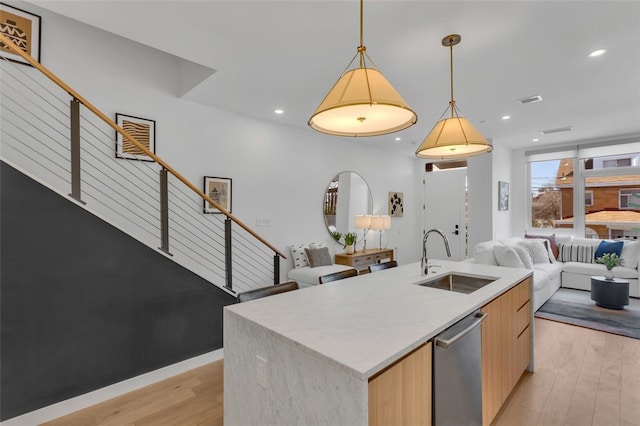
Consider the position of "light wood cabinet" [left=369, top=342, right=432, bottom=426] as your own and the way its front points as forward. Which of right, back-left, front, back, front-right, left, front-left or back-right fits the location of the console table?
back-left

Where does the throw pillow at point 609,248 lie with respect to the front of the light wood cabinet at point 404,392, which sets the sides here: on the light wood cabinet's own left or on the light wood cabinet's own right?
on the light wood cabinet's own left

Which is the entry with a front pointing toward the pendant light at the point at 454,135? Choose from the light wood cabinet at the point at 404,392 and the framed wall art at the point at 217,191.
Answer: the framed wall art

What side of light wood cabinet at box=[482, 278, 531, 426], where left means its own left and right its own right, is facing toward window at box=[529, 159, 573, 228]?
left

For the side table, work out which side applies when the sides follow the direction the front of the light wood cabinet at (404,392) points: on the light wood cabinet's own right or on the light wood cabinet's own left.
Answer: on the light wood cabinet's own left

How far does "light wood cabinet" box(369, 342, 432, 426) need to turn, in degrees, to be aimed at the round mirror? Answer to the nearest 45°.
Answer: approximately 135° to its left

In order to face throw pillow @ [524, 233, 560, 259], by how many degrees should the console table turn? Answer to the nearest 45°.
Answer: approximately 45° to its left

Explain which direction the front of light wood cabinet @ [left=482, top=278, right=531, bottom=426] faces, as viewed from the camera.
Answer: facing to the right of the viewer

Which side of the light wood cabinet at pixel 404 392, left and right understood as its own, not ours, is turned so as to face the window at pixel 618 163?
left

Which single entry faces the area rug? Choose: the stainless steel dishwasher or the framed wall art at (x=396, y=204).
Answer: the framed wall art
